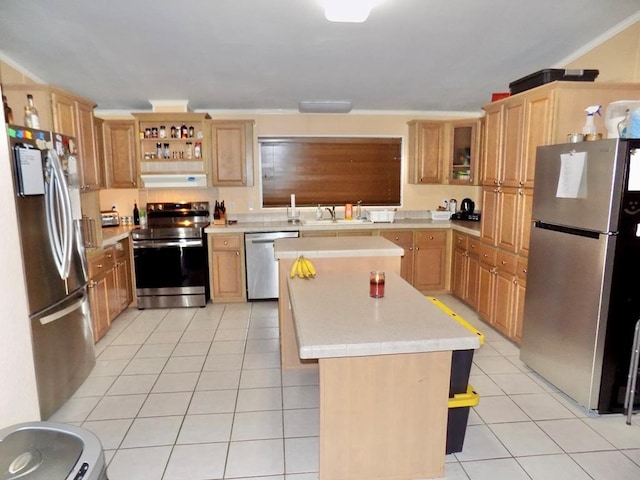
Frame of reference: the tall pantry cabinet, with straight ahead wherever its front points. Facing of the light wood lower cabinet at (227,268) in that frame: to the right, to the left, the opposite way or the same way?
to the left

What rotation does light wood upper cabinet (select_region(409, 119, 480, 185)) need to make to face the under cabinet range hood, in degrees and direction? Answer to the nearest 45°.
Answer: approximately 45° to its right

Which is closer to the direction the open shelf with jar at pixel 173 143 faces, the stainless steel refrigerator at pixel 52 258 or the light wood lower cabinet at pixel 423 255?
the stainless steel refrigerator

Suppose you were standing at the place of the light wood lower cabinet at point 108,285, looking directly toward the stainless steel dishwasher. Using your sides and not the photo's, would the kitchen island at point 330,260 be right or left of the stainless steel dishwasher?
right

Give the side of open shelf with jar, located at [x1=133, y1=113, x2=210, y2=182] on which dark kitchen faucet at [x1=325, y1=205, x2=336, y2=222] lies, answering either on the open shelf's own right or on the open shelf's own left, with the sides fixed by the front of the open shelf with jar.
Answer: on the open shelf's own left

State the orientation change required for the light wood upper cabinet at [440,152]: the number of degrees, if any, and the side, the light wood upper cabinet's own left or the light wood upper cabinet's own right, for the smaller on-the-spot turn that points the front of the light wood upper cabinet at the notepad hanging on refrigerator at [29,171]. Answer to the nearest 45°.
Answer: approximately 45° to the light wood upper cabinet's own right

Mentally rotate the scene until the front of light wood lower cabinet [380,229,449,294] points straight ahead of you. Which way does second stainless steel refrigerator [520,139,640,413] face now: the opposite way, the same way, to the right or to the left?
to the right

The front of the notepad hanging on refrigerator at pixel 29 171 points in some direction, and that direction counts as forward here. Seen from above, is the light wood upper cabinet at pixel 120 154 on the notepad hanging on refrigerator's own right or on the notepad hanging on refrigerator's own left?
on the notepad hanging on refrigerator's own left

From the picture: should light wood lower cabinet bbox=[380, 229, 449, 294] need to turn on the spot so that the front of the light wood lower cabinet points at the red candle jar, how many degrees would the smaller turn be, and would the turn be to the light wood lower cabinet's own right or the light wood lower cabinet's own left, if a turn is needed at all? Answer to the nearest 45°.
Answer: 0° — it already faces it

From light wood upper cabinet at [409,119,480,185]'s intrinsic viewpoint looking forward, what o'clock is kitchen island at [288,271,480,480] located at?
The kitchen island is roughly at 12 o'clock from the light wood upper cabinet.

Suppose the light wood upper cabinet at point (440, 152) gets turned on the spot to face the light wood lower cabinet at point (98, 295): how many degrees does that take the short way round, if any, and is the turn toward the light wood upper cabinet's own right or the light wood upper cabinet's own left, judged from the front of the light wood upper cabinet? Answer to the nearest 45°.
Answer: approximately 45° to the light wood upper cabinet's own right

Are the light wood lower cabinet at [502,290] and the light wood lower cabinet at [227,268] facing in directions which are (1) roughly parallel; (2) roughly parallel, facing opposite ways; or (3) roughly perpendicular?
roughly perpendicular

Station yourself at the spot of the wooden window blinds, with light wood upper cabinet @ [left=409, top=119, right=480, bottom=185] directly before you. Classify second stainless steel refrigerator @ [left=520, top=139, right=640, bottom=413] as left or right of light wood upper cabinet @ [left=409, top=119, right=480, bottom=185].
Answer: right

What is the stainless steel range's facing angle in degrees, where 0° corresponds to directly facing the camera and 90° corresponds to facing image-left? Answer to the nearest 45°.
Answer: approximately 0°
